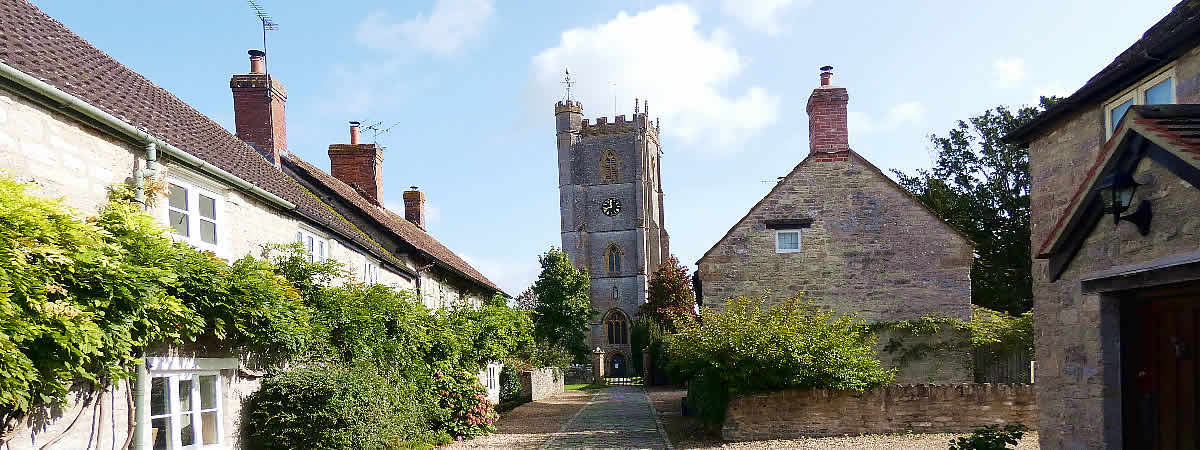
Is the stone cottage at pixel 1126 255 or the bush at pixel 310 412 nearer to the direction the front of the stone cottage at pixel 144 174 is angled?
the stone cottage

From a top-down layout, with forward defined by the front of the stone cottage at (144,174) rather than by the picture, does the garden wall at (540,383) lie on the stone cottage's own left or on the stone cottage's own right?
on the stone cottage's own left

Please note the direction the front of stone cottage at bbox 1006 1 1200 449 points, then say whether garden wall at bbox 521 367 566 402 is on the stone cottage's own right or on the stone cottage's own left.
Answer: on the stone cottage's own right

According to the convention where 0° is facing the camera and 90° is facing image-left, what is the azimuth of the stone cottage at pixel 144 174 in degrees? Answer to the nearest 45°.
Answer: approximately 315°

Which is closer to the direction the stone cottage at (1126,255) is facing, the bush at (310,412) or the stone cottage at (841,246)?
the bush

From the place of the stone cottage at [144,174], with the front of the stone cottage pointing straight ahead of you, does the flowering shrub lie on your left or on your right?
on your left
